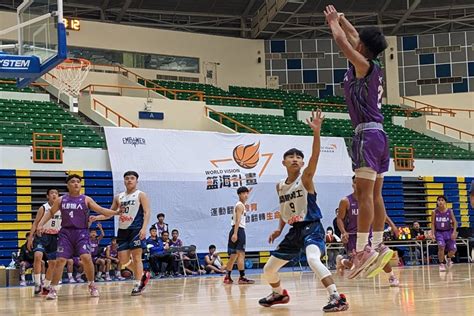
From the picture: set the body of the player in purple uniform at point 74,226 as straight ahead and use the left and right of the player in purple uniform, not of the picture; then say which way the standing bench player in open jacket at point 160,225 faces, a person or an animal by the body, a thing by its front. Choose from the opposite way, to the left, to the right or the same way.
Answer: the same way

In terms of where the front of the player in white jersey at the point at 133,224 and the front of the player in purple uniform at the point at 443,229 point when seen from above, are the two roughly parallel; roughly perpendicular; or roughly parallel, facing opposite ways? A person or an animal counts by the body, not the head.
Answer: roughly parallel

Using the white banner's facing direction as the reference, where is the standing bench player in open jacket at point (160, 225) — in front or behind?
in front

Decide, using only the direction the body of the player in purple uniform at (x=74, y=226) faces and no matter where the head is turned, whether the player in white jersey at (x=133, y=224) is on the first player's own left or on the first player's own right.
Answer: on the first player's own left

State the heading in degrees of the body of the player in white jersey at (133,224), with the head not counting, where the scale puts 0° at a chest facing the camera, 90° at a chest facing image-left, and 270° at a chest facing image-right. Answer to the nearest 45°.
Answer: approximately 45°

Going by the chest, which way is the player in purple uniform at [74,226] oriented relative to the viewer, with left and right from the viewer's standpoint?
facing the viewer

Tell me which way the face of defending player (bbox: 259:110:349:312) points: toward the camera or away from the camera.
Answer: toward the camera

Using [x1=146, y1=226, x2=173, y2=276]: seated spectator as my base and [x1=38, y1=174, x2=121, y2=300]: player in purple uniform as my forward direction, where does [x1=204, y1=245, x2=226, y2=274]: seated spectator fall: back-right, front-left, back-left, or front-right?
back-left

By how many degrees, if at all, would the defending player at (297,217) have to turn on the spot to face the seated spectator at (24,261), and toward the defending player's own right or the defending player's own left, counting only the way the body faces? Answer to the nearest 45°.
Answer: approximately 90° to the defending player's own right

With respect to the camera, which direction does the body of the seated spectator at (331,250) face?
toward the camera

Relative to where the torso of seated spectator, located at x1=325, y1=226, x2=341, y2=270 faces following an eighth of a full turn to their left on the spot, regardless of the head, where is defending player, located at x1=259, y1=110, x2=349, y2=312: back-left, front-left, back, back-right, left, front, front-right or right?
front-right

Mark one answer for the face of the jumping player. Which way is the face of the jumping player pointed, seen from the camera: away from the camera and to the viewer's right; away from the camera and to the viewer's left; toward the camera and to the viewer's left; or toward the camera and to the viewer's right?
away from the camera and to the viewer's left

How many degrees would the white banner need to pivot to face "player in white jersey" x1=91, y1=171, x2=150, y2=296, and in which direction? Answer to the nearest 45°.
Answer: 0° — it already faces them

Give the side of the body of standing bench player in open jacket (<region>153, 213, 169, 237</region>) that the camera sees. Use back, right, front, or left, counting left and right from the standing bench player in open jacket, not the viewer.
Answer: front
